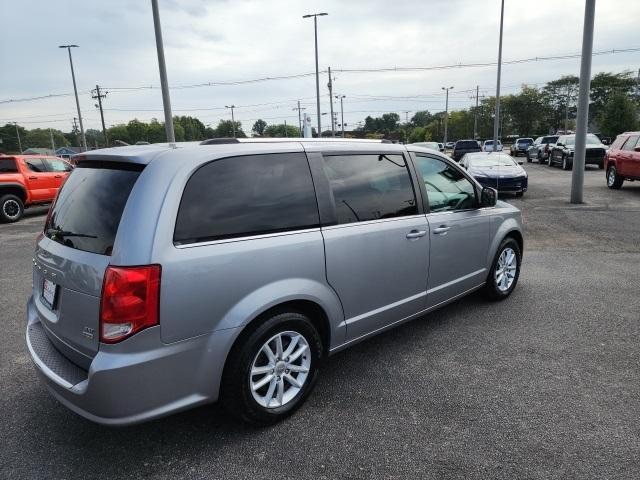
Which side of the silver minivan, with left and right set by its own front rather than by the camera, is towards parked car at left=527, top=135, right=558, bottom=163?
front

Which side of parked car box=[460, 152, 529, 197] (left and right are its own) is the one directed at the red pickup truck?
right

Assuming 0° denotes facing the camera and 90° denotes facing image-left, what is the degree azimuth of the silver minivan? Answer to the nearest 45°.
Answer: approximately 225°

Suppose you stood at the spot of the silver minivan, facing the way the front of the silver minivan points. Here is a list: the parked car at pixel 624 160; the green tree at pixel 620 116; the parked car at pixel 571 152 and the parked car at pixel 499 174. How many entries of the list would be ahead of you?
4

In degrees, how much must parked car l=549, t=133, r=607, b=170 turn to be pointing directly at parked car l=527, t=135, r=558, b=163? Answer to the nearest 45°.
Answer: approximately 135° to its right

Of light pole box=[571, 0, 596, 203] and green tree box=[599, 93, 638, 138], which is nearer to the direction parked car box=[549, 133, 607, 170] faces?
the light pole

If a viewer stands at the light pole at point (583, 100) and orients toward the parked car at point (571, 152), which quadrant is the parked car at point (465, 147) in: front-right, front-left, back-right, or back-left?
front-left

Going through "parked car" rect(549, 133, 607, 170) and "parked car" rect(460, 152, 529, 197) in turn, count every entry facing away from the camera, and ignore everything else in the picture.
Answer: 0

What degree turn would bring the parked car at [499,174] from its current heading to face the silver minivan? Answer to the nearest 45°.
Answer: approximately 45° to its right

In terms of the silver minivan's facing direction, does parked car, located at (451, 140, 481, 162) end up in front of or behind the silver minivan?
in front
